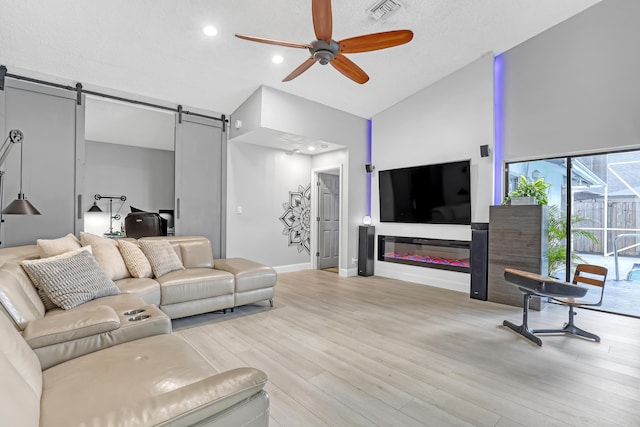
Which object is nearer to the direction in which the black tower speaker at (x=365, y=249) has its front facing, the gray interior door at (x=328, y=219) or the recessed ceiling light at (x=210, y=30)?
the recessed ceiling light

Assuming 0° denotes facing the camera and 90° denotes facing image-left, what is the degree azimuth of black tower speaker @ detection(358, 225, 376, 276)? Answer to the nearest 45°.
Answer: approximately 45°

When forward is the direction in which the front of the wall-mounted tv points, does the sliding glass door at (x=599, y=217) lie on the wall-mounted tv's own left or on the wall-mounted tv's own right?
on the wall-mounted tv's own left

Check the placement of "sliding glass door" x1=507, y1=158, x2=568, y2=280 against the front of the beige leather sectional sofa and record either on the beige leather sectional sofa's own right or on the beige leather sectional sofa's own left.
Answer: on the beige leather sectional sofa's own left

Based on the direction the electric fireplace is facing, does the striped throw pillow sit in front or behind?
in front

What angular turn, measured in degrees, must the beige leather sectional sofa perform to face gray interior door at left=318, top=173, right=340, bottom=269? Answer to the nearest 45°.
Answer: approximately 90° to its left

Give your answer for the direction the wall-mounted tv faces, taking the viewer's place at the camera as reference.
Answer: facing the viewer and to the left of the viewer

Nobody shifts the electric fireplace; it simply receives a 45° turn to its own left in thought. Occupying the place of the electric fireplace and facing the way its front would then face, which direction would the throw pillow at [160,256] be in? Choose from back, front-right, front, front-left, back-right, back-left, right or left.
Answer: front-right

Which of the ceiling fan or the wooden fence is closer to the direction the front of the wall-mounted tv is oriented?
the ceiling fan

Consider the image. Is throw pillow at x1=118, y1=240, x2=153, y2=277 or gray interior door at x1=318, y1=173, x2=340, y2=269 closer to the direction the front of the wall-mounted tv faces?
the throw pillow

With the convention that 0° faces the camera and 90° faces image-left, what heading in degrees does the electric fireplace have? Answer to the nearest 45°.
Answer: approximately 45°

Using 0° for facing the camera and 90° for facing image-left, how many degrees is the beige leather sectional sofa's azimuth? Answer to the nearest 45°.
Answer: approximately 315°
